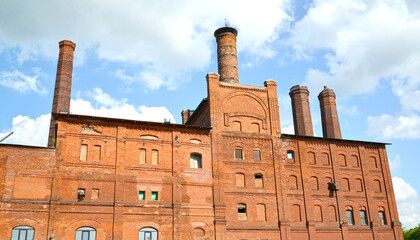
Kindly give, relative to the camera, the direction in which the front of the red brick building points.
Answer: facing the viewer
